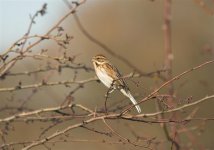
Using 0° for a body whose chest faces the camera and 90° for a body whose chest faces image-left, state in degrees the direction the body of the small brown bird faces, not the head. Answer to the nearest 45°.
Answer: approximately 90°
